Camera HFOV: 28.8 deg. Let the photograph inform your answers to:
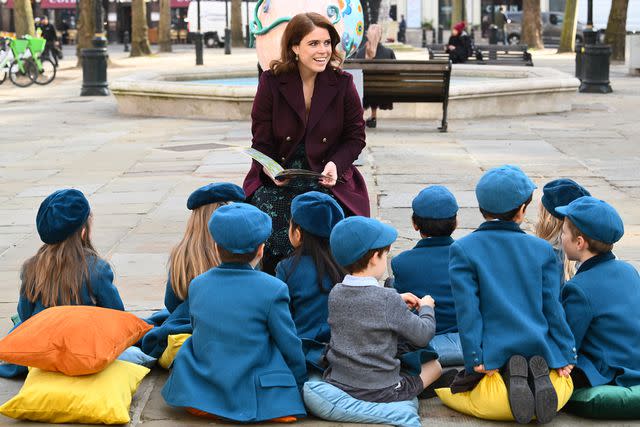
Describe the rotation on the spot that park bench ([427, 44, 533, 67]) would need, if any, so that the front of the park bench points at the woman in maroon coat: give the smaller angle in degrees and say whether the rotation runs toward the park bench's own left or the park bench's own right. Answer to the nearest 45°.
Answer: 0° — it already faces them

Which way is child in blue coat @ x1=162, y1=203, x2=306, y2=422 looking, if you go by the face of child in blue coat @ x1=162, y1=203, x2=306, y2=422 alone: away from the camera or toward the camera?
away from the camera

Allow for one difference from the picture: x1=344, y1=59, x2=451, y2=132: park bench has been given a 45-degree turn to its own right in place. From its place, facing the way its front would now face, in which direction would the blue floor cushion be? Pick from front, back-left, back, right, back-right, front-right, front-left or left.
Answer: back-right

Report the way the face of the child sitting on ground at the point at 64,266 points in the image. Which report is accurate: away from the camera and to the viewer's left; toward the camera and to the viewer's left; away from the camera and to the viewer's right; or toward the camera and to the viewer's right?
away from the camera and to the viewer's right

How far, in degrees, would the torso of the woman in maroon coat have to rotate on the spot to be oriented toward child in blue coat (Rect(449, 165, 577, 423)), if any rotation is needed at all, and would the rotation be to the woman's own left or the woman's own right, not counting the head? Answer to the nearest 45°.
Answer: approximately 45° to the woman's own left

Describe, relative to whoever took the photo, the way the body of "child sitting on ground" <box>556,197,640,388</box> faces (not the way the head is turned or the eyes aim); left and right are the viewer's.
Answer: facing away from the viewer and to the left of the viewer

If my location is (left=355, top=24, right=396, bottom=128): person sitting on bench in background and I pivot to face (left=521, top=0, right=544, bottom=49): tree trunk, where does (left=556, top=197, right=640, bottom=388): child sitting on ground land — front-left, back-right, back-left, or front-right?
back-right

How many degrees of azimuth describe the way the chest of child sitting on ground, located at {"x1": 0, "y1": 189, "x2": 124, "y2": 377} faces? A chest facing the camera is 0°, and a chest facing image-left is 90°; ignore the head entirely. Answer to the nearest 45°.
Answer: approximately 225°

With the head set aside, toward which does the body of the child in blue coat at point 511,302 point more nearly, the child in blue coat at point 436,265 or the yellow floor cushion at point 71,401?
the child in blue coat

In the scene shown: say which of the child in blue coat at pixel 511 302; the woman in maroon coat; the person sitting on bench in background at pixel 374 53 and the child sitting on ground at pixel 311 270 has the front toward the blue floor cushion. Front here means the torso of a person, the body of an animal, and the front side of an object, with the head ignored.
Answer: the woman in maroon coat

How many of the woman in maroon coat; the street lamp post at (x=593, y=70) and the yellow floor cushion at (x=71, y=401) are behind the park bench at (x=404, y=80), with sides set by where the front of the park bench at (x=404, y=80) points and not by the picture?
2

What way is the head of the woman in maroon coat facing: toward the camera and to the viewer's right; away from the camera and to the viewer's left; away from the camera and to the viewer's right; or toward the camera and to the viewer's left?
toward the camera and to the viewer's right

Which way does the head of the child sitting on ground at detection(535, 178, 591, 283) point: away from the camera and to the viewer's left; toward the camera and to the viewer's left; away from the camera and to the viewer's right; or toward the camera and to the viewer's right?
away from the camera and to the viewer's left

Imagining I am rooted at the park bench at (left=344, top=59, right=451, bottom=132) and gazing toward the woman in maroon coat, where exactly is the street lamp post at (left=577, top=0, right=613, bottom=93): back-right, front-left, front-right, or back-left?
back-left

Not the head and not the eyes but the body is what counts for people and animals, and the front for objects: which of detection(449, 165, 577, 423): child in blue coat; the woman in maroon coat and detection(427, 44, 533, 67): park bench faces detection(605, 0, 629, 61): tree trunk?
the child in blue coat

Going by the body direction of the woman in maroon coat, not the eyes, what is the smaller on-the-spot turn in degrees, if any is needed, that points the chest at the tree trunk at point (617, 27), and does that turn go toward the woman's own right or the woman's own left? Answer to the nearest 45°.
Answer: approximately 180°
